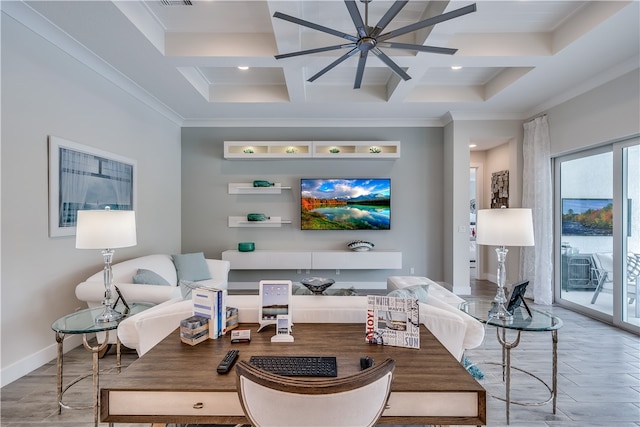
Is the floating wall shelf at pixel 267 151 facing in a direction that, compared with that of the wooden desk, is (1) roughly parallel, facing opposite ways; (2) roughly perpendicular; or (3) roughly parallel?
roughly parallel

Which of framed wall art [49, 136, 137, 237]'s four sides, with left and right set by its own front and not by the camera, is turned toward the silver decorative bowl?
front

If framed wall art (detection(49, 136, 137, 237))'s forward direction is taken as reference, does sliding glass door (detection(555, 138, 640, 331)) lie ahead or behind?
ahead

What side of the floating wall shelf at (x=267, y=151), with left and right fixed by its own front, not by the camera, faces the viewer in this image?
front

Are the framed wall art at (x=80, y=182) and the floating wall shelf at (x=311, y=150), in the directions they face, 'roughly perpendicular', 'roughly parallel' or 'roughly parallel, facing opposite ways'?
roughly perpendicular

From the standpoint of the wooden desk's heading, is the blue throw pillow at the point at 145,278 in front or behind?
behind

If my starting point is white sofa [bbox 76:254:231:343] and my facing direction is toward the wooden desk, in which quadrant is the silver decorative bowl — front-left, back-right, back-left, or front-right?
front-left

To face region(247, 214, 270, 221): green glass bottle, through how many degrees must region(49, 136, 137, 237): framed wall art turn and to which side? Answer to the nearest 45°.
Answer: approximately 90° to its left

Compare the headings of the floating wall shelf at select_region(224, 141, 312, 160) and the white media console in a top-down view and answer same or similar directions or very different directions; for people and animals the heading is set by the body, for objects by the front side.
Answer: same or similar directions

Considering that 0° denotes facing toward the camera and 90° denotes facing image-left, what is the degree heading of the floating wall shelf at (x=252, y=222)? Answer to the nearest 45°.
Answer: approximately 0°

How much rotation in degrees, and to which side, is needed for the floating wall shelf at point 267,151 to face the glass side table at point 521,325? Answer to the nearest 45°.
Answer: approximately 45° to its left

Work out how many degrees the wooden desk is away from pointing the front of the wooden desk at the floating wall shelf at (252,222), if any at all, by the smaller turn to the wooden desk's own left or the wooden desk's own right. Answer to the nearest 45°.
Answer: approximately 180°

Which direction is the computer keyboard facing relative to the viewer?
toward the camera

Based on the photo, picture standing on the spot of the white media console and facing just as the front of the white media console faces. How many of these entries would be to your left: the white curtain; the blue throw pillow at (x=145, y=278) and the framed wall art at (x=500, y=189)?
2

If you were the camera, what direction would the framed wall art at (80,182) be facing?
facing the viewer and to the right of the viewer

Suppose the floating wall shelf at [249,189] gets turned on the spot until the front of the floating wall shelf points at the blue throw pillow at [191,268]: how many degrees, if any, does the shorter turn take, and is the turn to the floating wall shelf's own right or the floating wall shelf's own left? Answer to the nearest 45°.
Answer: approximately 45° to the floating wall shelf's own right

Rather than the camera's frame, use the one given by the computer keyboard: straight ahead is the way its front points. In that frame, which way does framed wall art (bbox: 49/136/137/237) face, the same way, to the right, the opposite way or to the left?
to the left
